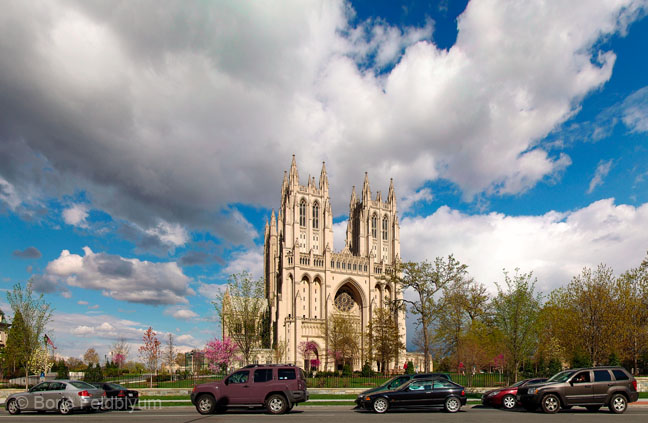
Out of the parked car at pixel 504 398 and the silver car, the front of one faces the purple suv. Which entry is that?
the parked car

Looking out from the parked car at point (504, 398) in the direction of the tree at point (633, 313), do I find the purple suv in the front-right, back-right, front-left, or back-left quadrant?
back-left

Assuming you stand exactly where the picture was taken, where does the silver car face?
facing away from the viewer and to the left of the viewer

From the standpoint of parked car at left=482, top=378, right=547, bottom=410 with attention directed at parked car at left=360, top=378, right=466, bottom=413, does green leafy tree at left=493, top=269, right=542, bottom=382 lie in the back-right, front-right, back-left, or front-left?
back-right

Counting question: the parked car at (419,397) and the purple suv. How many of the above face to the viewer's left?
2

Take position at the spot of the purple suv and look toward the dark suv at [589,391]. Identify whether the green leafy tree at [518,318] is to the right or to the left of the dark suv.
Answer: left

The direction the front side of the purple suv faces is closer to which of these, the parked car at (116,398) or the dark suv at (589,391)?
the parked car

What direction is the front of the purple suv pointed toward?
to the viewer's left

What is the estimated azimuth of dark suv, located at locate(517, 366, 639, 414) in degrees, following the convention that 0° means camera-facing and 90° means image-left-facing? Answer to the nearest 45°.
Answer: approximately 45°

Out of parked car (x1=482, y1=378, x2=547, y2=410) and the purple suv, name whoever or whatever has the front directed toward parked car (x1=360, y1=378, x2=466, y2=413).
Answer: parked car (x1=482, y1=378, x2=547, y2=410)

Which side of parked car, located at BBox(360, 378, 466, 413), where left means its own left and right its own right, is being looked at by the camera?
left

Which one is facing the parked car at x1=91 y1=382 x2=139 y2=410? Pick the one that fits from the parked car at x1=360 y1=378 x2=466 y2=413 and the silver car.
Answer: the parked car at x1=360 y1=378 x2=466 y2=413

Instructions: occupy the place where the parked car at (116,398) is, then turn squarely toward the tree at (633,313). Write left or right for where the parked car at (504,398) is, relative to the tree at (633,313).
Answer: right

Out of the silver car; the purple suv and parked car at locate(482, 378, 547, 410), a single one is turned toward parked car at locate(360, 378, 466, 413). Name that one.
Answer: parked car at locate(482, 378, 547, 410)
